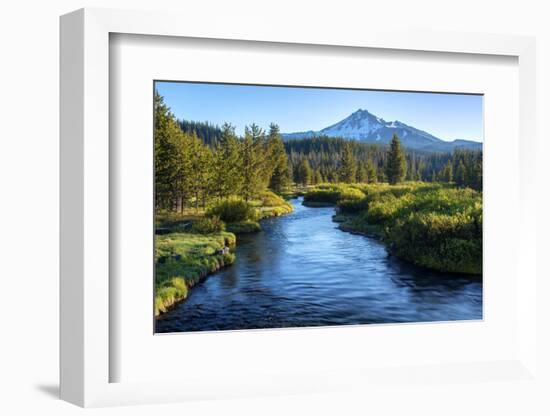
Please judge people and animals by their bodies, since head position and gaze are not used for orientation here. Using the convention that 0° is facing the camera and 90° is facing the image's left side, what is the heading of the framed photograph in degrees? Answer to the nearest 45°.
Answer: approximately 315°
